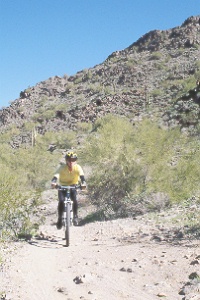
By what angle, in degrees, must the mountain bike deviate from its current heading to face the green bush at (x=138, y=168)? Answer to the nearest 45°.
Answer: approximately 180°

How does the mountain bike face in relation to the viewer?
toward the camera
